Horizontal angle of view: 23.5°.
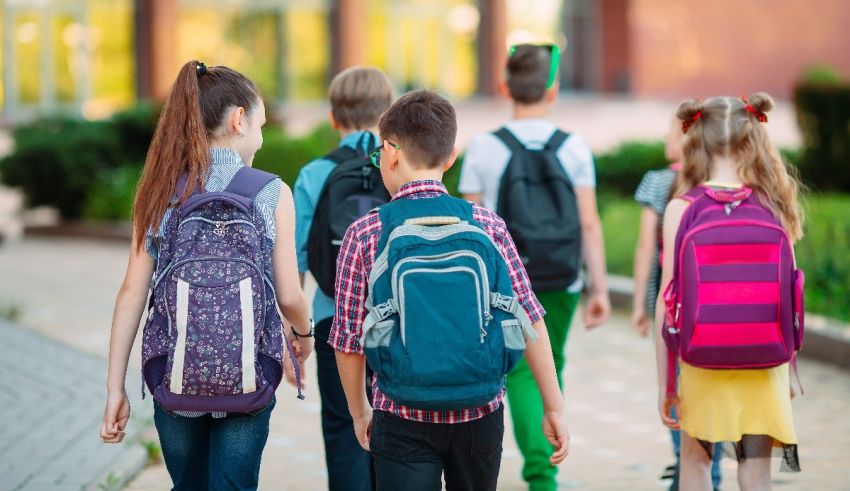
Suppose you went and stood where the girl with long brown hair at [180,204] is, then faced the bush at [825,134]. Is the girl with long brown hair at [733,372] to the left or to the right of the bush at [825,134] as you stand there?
right

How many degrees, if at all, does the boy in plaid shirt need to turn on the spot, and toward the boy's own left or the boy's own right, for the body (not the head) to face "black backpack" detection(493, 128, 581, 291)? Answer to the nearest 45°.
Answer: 0° — they already face it

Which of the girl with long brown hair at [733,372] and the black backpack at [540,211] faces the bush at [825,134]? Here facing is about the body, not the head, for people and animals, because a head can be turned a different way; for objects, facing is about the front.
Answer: the girl with long brown hair

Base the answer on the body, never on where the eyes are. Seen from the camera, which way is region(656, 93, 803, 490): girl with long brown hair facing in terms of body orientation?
away from the camera

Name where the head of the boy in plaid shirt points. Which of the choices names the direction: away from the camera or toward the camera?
away from the camera

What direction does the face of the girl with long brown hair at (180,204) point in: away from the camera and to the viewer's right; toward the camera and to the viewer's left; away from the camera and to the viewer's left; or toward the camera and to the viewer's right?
away from the camera and to the viewer's right

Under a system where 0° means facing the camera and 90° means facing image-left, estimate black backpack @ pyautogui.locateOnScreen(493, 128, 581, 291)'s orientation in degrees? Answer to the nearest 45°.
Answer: approximately 0°

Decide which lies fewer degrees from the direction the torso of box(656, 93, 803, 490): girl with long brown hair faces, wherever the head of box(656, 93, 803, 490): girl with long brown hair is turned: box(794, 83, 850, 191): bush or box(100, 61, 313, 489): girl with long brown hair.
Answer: the bush

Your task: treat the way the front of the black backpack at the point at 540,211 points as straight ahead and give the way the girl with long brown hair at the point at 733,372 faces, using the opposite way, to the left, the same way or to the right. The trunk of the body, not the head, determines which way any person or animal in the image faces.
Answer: the opposite way

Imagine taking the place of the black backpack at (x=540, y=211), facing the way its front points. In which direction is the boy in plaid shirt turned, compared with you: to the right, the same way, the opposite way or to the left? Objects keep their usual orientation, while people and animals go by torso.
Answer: the opposite way

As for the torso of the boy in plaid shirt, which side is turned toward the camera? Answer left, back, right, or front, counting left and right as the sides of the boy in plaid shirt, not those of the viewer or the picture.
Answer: back
